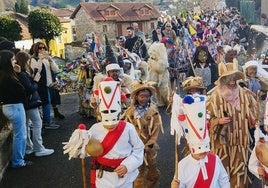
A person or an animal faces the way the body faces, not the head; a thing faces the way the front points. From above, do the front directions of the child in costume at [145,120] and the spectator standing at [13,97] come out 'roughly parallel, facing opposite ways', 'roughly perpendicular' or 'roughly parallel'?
roughly perpendicular

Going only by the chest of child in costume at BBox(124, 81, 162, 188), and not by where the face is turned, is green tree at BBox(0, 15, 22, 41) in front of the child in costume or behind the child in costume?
behind

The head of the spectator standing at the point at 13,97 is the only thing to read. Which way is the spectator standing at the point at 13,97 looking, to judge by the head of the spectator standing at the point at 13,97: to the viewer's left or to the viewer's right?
to the viewer's right

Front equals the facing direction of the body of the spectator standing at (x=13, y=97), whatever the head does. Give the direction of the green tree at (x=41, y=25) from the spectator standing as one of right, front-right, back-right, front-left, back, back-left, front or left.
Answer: left

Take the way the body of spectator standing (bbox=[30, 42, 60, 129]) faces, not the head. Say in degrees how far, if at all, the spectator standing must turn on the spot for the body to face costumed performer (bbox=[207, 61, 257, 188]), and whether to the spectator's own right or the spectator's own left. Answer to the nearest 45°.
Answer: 0° — they already face them

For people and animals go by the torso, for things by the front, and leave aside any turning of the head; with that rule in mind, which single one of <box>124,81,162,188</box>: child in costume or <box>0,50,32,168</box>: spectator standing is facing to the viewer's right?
the spectator standing

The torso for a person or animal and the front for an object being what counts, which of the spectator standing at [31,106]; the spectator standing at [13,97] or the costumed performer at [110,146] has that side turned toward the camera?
the costumed performer

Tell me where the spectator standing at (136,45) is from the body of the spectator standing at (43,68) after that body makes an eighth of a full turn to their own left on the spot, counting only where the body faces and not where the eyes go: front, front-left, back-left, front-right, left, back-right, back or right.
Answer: front-left

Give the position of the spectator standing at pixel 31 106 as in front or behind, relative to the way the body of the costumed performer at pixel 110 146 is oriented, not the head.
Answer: behind

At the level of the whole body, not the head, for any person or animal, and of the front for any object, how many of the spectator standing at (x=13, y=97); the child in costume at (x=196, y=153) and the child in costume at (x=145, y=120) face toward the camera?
2

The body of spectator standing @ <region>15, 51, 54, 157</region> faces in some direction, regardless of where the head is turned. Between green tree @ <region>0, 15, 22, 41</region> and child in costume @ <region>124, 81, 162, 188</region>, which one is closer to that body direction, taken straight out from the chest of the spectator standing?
the child in costume

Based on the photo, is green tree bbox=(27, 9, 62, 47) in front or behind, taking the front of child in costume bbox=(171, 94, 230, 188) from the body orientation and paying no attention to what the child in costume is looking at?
behind

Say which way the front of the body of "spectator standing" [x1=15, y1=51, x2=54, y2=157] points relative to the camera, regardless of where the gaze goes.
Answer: to the viewer's right

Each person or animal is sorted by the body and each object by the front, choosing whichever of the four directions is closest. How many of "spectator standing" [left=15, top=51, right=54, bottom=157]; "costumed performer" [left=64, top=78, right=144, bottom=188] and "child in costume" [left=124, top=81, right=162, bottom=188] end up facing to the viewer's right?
1

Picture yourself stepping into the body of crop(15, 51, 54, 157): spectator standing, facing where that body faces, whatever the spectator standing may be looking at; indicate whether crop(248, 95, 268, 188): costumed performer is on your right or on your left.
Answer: on your right
